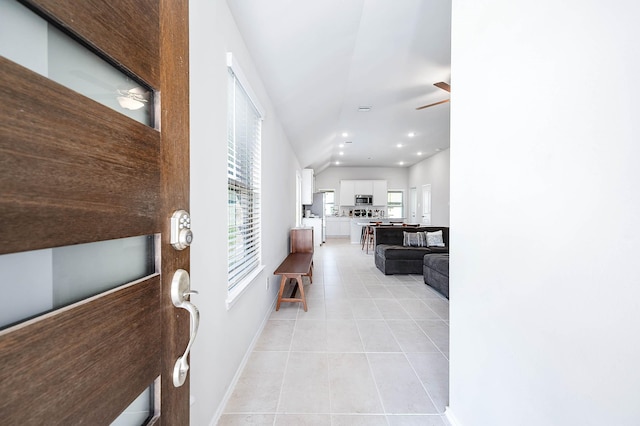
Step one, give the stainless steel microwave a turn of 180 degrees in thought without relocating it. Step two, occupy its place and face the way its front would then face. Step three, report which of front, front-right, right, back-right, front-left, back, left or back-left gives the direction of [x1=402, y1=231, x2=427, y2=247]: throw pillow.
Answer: back

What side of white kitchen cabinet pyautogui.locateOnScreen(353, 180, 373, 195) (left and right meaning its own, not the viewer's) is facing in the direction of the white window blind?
front

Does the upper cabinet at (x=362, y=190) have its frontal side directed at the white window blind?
yes

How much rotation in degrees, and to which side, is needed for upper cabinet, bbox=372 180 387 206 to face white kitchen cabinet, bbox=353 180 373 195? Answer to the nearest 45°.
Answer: approximately 90° to its right

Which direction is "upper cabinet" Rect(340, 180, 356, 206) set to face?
toward the camera

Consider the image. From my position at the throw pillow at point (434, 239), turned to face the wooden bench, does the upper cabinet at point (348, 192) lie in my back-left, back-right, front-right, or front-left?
back-right

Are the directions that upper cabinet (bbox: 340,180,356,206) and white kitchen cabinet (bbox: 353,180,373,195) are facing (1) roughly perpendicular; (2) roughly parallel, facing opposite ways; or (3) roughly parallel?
roughly parallel

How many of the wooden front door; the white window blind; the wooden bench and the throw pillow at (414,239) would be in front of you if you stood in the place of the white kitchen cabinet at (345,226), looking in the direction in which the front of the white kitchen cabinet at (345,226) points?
4

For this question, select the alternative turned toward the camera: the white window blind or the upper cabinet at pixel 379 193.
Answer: the upper cabinet

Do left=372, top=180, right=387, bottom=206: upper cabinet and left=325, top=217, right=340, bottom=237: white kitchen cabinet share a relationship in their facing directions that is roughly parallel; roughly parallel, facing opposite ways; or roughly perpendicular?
roughly parallel

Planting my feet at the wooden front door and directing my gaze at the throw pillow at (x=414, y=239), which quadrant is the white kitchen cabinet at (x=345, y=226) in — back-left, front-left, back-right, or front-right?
front-left

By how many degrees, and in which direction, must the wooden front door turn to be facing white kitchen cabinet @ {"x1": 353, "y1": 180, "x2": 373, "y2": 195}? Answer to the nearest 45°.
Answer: approximately 90° to its left

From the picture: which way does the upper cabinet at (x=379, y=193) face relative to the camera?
toward the camera

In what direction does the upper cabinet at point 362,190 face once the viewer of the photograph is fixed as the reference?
facing the viewer
